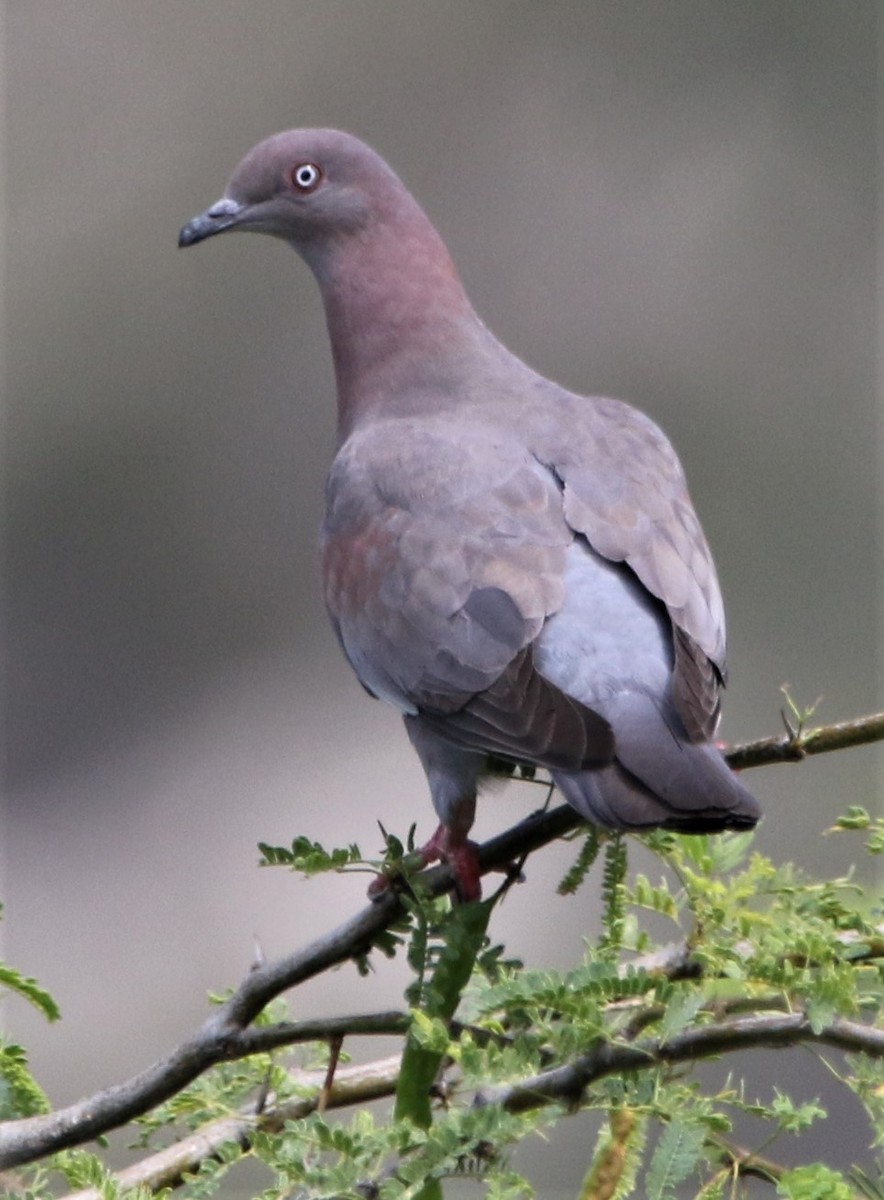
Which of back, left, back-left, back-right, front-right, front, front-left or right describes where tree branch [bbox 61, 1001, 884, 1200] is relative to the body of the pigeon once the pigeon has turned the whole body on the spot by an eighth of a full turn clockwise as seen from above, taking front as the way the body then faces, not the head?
back

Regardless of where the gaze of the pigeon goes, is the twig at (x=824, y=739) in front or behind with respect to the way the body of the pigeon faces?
behind

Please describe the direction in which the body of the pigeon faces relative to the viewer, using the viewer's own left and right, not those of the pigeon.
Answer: facing away from the viewer and to the left of the viewer
